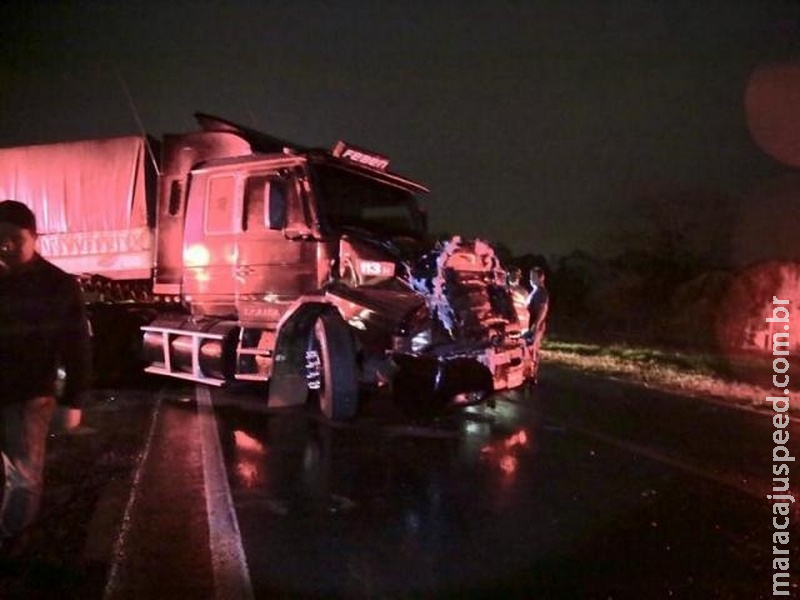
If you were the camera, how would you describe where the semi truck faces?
facing the viewer and to the right of the viewer

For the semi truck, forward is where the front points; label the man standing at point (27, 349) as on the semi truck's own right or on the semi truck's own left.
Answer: on the semi truck's own right
